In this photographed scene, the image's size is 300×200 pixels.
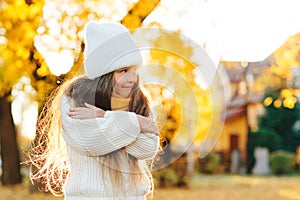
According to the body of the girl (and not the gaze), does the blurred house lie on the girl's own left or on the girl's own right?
on the girl's own left

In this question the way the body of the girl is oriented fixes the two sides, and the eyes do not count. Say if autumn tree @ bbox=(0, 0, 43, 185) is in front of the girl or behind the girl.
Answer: behind

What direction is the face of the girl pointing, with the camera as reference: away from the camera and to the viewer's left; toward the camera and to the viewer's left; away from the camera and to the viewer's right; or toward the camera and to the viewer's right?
toward the camera and to the viewer's right

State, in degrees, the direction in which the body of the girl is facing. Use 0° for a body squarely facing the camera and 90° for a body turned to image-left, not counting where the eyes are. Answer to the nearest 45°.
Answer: approximately 315°
